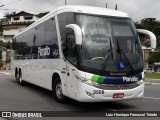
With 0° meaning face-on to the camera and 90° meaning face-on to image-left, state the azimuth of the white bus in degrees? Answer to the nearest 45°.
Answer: approximately 315°
